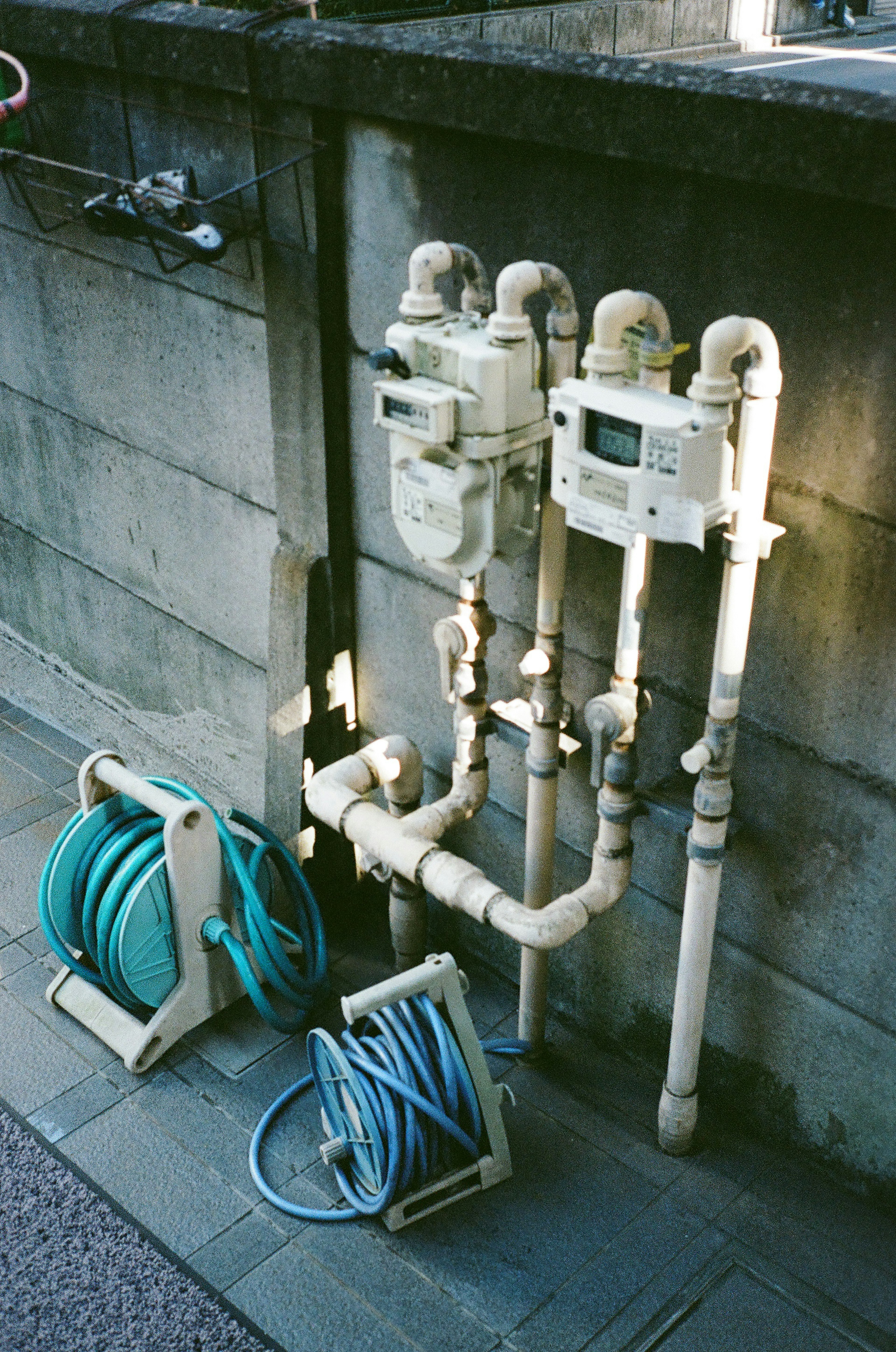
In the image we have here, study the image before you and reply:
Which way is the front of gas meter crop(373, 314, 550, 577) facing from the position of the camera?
facing the viewer and to the left of the viewer

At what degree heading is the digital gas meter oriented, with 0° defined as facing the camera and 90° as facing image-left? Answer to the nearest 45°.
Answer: approximately 45°

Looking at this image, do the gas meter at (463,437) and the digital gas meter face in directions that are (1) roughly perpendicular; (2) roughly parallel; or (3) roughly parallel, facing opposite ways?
roughly parallel

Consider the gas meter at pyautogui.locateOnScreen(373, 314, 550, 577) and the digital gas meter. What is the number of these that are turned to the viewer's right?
0

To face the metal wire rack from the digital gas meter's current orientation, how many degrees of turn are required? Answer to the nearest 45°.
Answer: approximately 90° to its right
